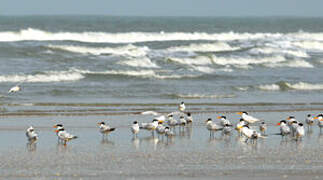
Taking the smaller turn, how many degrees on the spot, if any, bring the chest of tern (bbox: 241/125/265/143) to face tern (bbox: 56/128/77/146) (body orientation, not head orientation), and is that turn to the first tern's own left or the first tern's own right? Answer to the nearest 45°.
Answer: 0° — it already faces it

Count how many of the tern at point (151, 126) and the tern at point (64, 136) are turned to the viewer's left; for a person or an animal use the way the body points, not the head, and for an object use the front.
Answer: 1

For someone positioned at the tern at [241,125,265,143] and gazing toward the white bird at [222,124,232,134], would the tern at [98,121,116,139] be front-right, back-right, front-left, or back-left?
front-left

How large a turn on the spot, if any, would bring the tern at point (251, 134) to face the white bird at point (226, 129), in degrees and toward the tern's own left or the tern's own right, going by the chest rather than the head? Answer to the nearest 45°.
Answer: approximately 45° to the tern's own right

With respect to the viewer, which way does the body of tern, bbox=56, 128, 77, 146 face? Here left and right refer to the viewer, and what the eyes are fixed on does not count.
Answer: facing to the left of the viewer

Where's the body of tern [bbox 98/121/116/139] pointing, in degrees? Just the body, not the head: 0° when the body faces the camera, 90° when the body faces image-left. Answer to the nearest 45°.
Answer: approximately 90°
